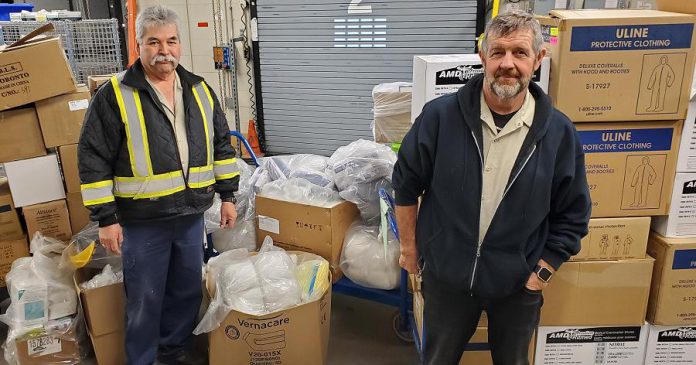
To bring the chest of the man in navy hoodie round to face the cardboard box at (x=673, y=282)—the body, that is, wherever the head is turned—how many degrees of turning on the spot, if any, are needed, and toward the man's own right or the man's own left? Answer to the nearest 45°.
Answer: approximately 135° to the man's own left

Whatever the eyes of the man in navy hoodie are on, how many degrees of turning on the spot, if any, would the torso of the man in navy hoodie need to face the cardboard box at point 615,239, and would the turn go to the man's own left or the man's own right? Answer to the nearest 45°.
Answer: approximately 135° to the man's own left

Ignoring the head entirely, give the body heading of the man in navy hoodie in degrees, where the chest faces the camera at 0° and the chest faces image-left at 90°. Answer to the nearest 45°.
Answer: approximately 0°

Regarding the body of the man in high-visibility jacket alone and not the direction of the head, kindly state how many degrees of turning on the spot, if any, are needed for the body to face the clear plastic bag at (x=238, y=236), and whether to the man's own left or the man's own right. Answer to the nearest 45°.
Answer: approximately 90° to the man's own left

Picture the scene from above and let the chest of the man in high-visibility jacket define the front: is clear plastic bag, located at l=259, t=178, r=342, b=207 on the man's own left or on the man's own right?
on the man's own left

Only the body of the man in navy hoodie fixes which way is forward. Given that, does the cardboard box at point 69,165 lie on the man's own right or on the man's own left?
on the man's own right

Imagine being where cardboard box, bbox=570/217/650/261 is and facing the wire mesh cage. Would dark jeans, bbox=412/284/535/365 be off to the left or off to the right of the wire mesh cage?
left

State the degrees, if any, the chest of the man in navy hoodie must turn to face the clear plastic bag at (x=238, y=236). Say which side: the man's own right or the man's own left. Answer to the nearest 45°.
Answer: approximately 135° to the man's own right

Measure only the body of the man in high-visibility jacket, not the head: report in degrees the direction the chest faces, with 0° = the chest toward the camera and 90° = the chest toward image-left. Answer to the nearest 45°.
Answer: approximately 315°

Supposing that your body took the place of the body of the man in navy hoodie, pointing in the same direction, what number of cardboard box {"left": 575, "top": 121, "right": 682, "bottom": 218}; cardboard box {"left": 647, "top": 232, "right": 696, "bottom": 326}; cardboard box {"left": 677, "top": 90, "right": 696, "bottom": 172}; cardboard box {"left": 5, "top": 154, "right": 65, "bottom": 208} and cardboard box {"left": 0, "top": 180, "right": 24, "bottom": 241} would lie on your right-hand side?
2
